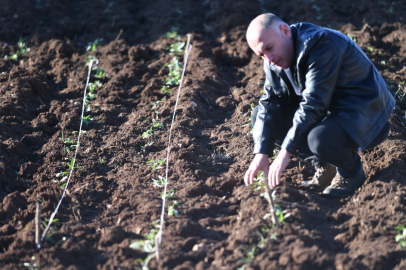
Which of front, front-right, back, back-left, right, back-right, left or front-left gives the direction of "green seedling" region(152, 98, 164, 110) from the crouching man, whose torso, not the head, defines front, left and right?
right

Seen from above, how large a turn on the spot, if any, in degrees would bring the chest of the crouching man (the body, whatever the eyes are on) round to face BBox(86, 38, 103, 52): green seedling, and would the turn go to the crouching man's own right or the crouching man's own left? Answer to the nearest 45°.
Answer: approximately 90° to the crouching man's own right

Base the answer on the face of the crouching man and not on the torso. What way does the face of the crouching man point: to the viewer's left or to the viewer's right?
to the viewer's left

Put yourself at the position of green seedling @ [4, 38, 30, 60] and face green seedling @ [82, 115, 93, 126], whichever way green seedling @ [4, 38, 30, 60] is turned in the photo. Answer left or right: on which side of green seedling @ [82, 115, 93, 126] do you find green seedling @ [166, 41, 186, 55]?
left

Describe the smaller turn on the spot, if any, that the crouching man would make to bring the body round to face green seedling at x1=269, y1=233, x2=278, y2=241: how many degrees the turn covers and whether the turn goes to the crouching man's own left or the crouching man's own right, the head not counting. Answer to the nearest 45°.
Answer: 0° — they already face it

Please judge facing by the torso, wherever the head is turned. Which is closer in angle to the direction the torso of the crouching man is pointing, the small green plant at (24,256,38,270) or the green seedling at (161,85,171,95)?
the small green plant

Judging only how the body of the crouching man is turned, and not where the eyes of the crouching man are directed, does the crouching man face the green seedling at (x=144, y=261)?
yes

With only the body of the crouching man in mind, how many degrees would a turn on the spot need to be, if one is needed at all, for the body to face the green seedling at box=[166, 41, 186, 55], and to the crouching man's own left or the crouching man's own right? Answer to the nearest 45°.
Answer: approximately 90° to the crouching man's own right

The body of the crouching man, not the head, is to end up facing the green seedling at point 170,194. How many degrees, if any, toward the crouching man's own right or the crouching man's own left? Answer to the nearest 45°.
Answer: approximately 45° to the crouching man's own right

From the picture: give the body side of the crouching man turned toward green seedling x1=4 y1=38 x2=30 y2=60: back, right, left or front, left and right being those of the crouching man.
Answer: right

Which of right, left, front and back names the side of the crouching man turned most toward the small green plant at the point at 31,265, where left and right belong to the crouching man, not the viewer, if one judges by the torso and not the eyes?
front

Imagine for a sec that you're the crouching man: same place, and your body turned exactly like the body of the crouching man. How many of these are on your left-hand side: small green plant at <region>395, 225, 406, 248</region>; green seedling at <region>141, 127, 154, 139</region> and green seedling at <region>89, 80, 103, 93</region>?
1

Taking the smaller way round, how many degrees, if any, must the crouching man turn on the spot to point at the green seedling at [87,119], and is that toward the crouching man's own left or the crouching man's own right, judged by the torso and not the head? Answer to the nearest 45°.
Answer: approximately 90° to the crouching man's own right

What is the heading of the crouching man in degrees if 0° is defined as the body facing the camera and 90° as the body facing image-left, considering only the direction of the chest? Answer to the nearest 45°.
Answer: approximately 45°
